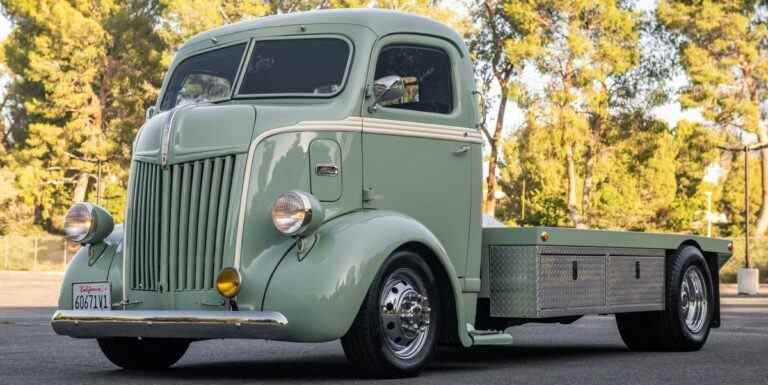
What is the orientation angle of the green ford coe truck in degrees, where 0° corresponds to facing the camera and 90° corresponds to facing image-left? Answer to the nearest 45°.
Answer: approximately 45°
